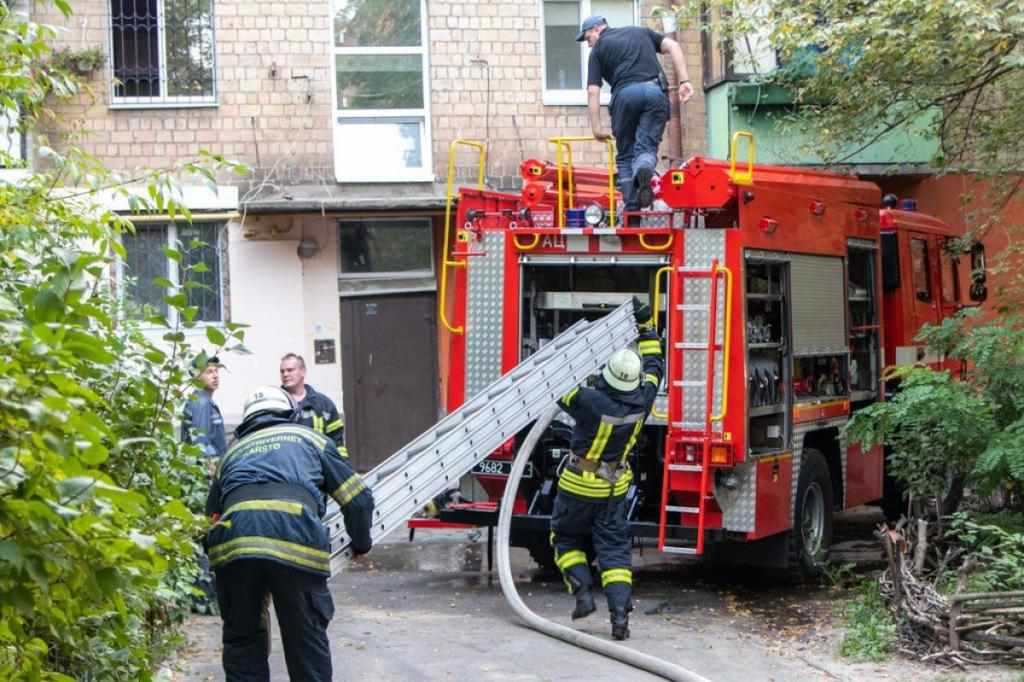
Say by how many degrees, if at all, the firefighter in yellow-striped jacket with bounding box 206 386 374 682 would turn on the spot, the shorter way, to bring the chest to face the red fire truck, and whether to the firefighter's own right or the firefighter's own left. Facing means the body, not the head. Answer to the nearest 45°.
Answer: approximately 45° to the firefighter's own right

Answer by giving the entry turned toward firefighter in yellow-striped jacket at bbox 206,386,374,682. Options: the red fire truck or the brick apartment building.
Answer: the brick apartment building

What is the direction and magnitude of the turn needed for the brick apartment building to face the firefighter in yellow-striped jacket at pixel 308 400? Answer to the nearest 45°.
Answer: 0° — it already faces them

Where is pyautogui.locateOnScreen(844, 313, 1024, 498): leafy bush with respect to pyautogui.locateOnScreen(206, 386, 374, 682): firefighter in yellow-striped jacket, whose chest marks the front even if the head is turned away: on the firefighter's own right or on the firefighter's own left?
on the firefighter's own right

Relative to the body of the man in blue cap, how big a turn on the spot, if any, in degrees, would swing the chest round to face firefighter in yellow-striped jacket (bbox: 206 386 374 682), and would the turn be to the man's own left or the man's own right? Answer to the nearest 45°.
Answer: approximately 135° to the man's own left

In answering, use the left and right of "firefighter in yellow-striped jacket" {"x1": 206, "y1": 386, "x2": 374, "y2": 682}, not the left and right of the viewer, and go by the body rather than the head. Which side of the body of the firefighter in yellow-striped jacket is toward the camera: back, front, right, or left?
back

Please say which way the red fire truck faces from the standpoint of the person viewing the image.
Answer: facing away from the viewer and to the right of the viewer

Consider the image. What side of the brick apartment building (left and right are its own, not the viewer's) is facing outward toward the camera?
front

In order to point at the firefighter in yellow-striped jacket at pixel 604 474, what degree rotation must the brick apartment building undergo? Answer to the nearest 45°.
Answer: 0° — it already faces them

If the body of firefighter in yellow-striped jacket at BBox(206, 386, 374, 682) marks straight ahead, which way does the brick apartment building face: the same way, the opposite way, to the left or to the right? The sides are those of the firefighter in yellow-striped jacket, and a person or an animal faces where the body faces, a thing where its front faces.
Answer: the opposite way

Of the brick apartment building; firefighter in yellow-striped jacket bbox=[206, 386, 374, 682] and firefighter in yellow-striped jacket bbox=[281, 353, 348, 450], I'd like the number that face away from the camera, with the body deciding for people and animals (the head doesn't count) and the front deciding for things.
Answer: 1

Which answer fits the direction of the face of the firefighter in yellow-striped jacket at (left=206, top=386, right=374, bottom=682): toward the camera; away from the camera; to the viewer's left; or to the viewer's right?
away from the camera

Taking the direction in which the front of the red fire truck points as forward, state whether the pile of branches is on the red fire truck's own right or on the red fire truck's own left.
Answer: on the red fire truck's own right

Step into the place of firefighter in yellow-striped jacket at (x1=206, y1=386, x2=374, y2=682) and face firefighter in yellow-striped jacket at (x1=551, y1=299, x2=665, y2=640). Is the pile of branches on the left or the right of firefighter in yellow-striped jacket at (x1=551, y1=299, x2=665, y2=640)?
right
